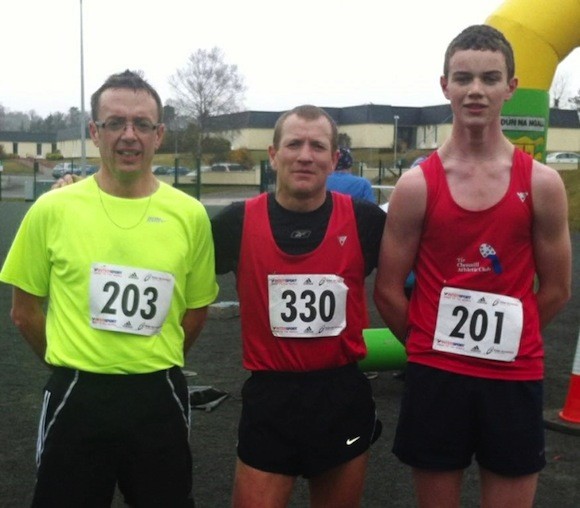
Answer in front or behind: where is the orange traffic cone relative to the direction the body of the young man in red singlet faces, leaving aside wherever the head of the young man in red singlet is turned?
behind

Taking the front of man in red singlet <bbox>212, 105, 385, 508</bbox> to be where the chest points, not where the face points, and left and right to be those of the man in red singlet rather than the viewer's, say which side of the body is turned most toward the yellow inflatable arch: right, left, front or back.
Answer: back

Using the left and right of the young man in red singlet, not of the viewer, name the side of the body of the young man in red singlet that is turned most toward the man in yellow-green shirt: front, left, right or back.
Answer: right

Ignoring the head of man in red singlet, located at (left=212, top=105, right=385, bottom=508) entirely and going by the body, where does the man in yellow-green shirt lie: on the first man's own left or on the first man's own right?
on the first man's own right

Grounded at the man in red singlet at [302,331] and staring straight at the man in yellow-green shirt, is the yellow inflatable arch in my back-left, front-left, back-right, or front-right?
back-right

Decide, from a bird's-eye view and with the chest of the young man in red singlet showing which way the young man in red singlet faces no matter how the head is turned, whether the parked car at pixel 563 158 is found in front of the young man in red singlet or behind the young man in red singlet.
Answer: behind

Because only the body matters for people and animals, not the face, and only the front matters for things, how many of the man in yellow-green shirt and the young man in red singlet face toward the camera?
2

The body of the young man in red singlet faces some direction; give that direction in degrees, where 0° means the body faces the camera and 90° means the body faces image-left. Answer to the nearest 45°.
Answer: approximately 0°

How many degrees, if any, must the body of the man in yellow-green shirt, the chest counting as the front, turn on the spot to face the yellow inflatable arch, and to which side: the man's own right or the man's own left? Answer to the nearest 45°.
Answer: approximately 135° to the man's own left
